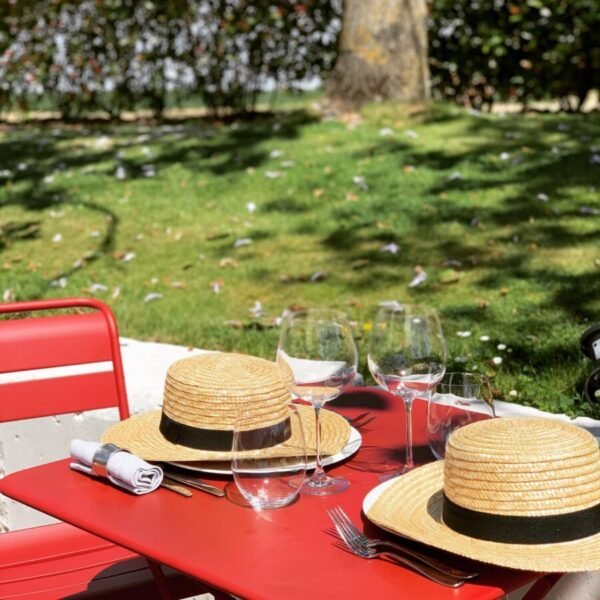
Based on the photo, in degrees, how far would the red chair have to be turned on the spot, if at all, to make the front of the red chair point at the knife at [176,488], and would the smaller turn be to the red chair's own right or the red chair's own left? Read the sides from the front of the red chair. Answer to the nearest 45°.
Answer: approximately 45° to the red chair's own right

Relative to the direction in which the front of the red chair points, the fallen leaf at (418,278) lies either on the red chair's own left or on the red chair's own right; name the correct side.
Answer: on the red chair's own left

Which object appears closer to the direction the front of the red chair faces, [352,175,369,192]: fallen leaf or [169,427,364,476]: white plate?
the white plate

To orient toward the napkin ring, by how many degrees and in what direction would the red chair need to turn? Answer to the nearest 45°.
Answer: approximately 45° to its right

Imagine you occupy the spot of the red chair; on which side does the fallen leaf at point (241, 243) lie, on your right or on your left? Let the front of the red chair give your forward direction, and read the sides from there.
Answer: on your left

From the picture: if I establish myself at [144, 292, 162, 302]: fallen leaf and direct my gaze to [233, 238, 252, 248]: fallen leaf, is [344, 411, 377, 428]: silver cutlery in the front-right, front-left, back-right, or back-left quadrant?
back-right

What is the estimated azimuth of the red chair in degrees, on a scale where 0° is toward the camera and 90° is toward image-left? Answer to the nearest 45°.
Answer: approximately 315°

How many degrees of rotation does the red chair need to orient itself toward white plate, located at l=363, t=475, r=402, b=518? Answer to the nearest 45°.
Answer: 0° — it already faces it

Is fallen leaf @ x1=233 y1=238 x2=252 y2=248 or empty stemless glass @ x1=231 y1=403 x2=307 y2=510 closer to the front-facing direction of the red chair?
the empty stemless glass
